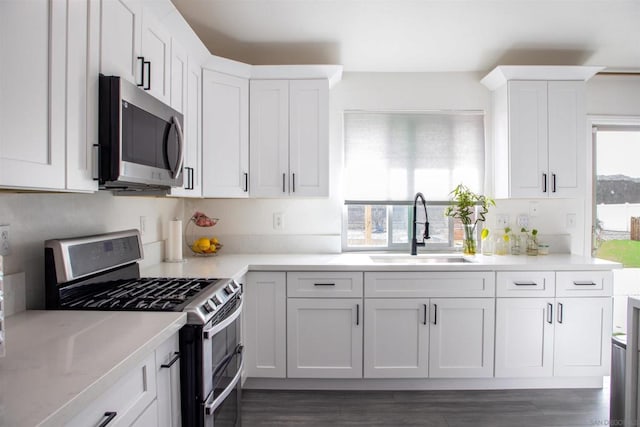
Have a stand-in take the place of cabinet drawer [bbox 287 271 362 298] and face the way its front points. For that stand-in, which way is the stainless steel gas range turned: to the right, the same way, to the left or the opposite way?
to the left

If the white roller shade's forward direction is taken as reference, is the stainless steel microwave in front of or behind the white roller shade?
in front

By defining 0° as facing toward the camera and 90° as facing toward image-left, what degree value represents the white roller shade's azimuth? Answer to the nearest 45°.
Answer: approximately 0°

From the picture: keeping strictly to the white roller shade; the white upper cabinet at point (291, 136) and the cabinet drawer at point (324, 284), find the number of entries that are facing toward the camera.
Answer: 3

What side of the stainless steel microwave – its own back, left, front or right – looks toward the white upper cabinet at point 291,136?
left

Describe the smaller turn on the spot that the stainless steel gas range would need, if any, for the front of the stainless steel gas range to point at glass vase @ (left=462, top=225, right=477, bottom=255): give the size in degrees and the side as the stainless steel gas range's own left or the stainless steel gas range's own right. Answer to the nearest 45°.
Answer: approximately 45° to the stainless steel gas range's own left

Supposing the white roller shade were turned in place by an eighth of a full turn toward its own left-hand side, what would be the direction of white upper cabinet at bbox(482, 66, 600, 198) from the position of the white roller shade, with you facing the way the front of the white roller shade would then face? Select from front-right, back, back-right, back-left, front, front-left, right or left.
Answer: front-left

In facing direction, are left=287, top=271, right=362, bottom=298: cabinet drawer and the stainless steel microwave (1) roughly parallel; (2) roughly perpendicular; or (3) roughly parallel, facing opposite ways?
roughly perpendicular

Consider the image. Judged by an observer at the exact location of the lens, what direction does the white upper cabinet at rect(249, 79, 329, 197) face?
facing the viewer

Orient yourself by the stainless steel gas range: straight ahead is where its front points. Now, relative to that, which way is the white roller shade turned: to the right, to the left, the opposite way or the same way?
to the right

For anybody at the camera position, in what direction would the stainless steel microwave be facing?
facing the viewer and to the right of the viewer
